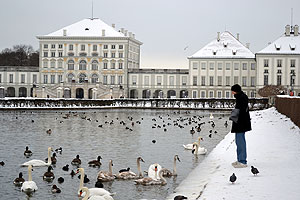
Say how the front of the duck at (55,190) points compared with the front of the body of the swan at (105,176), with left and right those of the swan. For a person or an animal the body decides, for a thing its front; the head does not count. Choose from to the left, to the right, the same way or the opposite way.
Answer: the opposite way

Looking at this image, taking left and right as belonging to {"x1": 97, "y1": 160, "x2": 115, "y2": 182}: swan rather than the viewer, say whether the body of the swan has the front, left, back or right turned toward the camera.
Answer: right

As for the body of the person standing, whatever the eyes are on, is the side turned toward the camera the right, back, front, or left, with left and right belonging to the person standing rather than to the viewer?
left

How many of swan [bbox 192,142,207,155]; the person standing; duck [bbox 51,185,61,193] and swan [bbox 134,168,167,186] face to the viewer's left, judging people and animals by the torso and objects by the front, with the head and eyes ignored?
3

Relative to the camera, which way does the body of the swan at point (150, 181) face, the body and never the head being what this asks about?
to the viewer's right

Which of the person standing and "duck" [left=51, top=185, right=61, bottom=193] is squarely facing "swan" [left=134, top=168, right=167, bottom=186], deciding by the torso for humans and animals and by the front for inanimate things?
the person standing

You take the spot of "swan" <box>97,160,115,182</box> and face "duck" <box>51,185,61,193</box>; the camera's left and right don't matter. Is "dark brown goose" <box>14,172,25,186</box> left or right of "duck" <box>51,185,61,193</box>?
right

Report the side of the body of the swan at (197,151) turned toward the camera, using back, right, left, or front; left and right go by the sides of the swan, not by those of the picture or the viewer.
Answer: left

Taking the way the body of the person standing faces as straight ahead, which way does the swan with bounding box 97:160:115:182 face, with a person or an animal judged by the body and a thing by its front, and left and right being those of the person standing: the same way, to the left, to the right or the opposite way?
the opposite way

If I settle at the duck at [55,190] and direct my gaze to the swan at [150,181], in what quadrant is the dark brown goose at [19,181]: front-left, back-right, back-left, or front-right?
back-left
